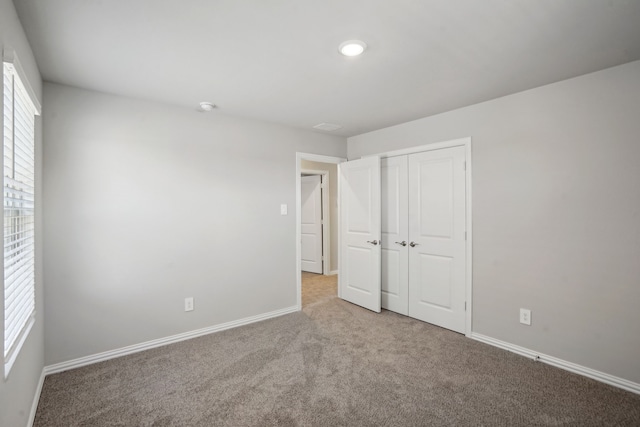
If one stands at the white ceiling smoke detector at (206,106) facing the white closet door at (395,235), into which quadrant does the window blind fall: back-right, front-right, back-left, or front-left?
back-right

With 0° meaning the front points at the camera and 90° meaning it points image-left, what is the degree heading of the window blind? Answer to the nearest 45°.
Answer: approximately 270°

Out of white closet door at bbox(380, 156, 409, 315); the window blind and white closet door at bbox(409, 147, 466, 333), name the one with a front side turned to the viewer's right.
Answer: the window blind

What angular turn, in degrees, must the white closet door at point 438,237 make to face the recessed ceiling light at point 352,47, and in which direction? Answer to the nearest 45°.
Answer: approximately 45° to its left

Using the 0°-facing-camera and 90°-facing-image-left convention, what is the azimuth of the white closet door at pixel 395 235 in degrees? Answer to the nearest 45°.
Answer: approximately 45°

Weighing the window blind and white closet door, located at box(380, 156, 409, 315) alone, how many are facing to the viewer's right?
1

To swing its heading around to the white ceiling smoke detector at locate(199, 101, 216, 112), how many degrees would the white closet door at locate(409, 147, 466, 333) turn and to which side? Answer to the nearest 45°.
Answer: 0° — it already faces it
